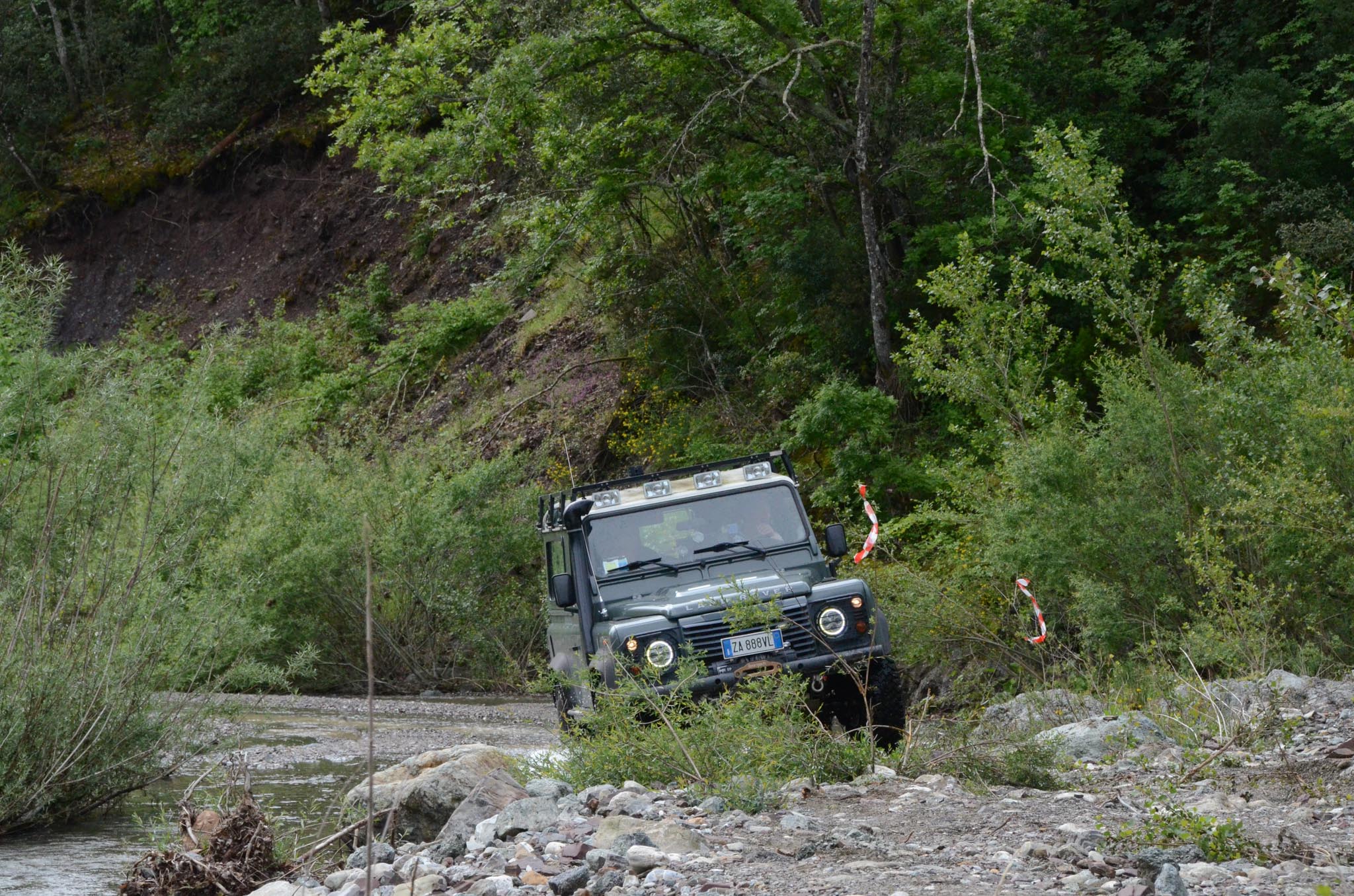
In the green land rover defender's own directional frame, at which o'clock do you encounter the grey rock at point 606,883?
The grey rock is roughly at 12 o'clock from the green land rover defender.

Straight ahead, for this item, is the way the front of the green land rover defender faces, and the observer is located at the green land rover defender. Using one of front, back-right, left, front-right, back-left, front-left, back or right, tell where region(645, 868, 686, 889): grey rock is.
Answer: front

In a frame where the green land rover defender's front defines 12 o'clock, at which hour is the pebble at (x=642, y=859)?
The pebble is roughly at 12 o'clock from the green land rover defender.

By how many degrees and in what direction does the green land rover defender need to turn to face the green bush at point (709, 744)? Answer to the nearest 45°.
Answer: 0° — it already faces it

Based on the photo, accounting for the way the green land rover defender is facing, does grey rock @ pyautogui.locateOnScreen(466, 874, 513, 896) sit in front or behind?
in front

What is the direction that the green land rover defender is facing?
toward the camera

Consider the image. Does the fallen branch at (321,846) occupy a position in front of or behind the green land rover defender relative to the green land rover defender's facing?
in front

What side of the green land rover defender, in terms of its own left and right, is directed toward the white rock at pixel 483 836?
front

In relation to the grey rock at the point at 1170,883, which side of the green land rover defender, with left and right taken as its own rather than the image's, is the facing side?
front

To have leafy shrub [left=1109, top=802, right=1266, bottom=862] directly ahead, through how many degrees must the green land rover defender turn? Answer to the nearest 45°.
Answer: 0° — it already faces it

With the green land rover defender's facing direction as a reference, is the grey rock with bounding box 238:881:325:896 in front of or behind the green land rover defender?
in front
